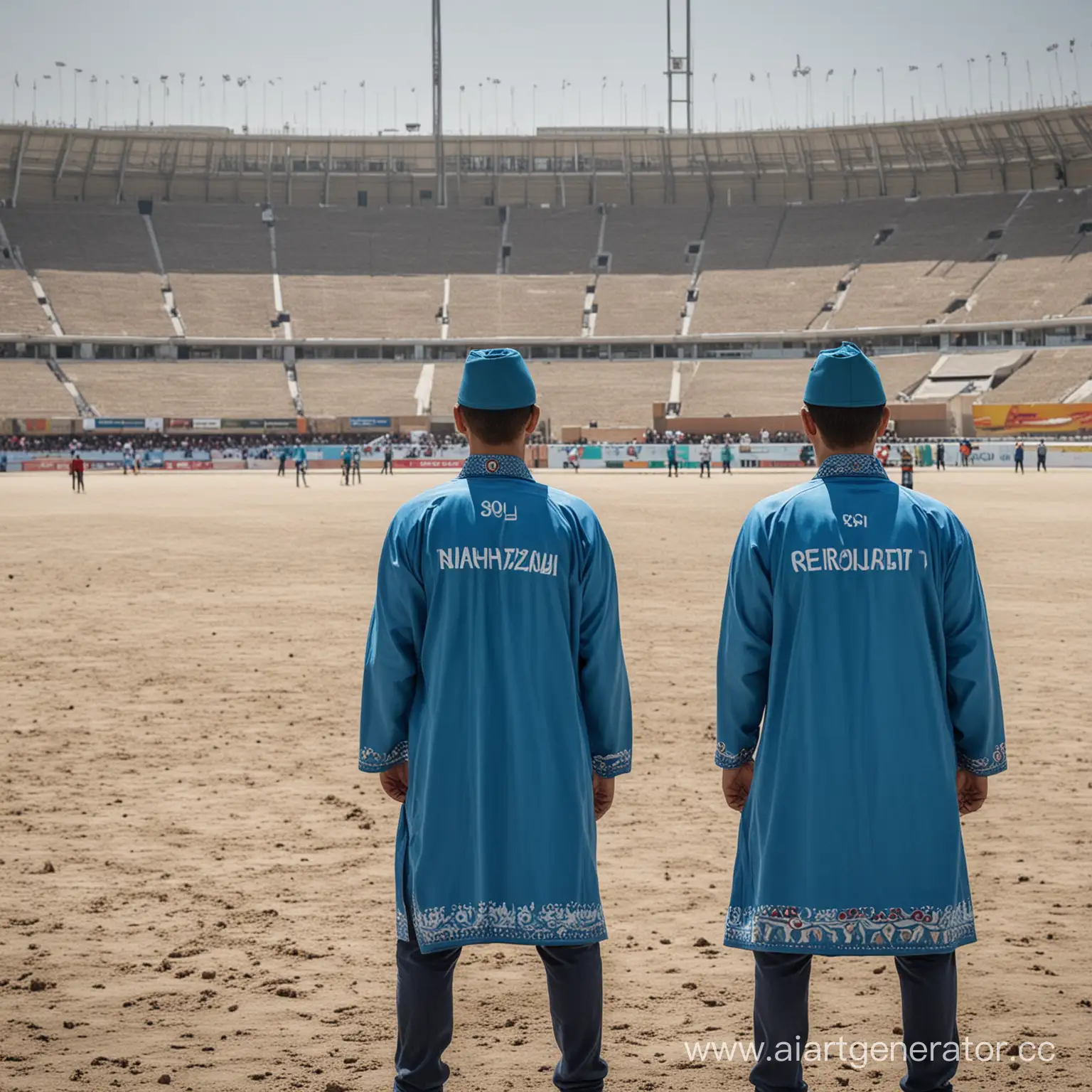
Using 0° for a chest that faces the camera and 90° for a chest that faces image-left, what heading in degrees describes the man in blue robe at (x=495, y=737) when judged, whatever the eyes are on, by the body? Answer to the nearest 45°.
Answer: approximately 180°

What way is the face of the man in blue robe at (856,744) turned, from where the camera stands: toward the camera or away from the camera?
away from the camera

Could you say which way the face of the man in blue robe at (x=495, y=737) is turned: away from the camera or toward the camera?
away from the camera

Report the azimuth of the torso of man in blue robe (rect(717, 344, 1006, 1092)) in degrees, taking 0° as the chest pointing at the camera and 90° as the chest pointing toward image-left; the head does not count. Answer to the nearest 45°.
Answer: approximately 180°

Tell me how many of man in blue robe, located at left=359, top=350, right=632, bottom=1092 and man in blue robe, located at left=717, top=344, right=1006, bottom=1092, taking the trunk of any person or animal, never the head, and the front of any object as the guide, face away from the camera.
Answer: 2

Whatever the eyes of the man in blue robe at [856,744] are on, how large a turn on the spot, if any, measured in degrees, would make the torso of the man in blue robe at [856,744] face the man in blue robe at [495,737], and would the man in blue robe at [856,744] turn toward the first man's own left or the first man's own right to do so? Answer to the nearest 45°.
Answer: approximately 90° to the first man's own left

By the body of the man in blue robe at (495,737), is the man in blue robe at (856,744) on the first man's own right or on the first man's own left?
on the first man's own right
